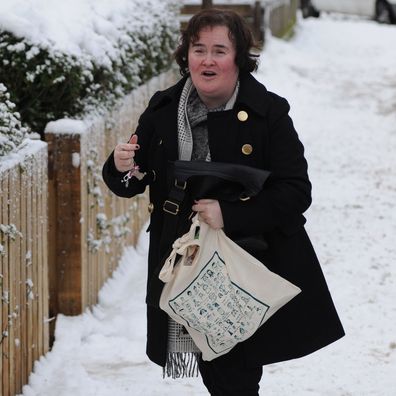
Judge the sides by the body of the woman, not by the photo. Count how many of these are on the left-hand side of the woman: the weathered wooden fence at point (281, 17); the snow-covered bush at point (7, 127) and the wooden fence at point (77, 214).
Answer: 0

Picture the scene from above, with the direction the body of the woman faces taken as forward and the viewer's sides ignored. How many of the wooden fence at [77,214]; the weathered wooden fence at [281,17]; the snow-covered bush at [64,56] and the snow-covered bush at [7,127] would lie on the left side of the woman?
0

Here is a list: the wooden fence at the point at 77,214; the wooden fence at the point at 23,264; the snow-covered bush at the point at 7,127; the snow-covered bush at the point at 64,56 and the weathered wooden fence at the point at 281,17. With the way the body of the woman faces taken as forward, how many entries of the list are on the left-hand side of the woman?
0

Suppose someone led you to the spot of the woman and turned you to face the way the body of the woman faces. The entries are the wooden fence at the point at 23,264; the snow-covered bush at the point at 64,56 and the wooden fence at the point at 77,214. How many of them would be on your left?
0

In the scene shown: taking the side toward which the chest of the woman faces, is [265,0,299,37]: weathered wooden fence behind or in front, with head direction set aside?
behind

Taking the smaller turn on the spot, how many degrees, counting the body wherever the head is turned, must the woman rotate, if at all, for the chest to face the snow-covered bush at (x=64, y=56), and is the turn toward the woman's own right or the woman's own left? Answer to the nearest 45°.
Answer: approximately 90° to the woman's own right

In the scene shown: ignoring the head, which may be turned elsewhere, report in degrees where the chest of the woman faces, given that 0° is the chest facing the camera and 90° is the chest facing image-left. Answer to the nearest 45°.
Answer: approximately 45°

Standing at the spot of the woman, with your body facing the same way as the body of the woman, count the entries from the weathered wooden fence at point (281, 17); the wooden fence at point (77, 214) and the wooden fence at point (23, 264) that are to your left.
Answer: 0

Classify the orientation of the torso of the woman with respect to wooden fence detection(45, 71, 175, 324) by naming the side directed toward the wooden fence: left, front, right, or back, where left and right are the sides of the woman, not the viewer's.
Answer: right

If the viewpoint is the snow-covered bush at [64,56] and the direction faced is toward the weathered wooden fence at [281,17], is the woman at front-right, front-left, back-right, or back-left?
back-right

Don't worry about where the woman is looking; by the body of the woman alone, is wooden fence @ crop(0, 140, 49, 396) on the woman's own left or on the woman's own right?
on the woman's own right

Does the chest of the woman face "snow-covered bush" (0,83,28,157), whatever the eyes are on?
no
